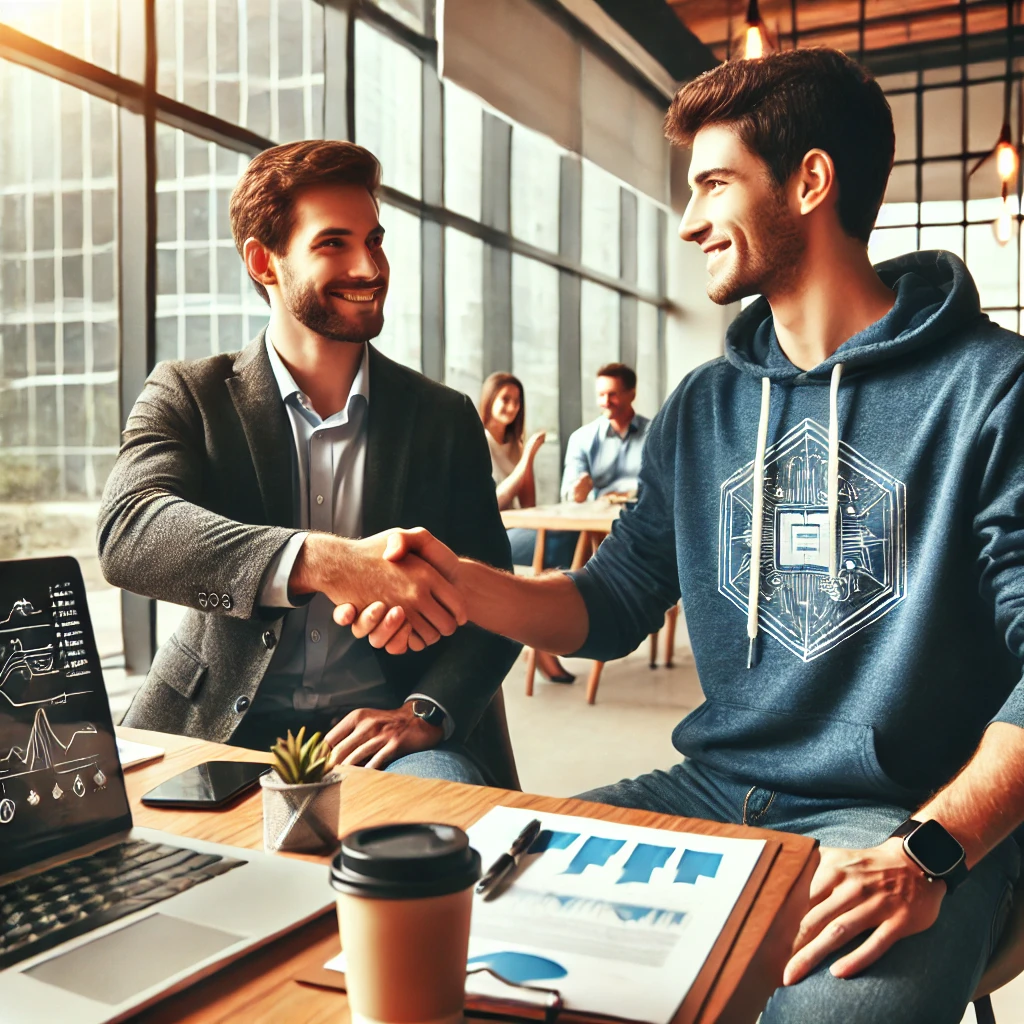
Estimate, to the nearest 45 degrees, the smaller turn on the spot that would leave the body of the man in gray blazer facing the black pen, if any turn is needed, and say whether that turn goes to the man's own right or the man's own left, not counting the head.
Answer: approximately 45° to the man's own right

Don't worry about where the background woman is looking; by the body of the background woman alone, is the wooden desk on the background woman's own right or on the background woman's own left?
on the background woman's own right

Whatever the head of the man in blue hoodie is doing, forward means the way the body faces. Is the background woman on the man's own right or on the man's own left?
on the man's own right

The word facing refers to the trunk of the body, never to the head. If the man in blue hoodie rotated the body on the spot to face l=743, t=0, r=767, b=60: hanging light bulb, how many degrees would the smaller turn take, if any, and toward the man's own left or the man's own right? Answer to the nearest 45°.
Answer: approximately 135° to the man's own right

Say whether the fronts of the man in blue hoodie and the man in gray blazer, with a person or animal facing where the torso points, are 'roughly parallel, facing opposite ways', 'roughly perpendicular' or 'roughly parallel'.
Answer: roughly perpendicular

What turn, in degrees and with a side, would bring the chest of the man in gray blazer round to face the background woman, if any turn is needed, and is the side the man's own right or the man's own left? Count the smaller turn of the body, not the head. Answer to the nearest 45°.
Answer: approximately 135° to the man's own left

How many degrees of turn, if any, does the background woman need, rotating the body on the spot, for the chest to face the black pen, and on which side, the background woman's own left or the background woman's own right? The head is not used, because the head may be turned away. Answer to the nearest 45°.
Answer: approximately 45° to the background woman's own right

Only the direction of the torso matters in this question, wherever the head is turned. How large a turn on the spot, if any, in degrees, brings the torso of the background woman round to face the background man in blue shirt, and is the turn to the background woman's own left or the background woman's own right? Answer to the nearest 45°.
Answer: approximately 90° to the background woman's own left

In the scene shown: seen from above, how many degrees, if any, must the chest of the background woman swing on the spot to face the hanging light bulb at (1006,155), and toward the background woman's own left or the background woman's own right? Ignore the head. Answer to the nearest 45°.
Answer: approximately 45° to the background woman's own left

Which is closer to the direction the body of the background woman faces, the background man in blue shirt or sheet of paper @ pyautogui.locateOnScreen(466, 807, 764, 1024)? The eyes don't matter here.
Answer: the sheet of paper

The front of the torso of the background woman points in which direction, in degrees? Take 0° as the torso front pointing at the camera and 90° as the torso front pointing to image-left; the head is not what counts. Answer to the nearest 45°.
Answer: approximately 315°
